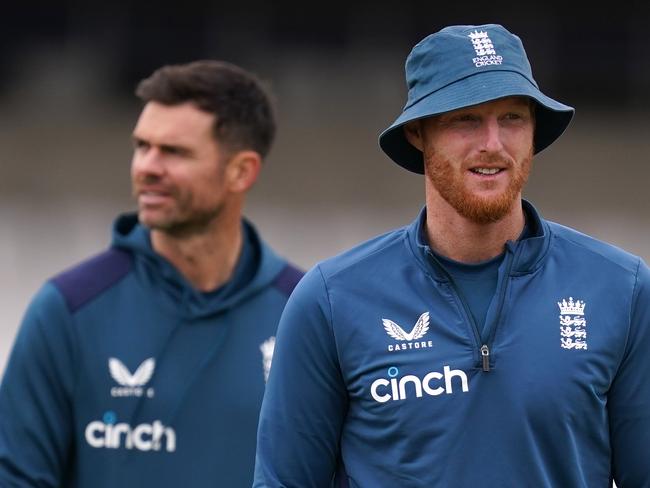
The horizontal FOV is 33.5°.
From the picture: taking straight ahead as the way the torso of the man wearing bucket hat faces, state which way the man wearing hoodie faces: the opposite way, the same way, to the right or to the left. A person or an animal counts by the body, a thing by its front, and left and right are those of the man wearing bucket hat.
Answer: the same way

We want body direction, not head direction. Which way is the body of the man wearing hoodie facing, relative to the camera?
toward the camera

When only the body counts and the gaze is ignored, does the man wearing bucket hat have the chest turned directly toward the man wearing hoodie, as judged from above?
no

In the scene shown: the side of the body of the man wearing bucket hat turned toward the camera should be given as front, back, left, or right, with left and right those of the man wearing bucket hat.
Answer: front

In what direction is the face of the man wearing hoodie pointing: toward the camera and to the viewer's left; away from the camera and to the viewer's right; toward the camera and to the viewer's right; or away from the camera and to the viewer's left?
toward the camera and to the viewer's left

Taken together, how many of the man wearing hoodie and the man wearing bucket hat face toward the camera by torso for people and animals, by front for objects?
2
